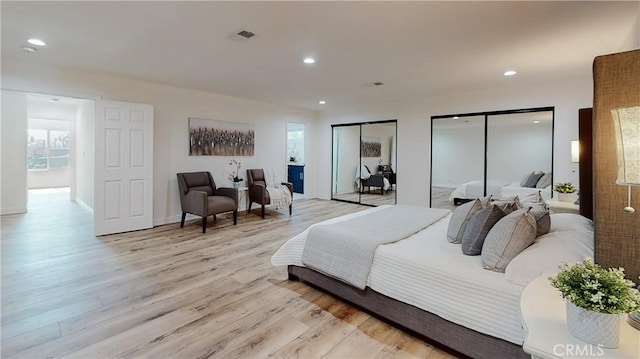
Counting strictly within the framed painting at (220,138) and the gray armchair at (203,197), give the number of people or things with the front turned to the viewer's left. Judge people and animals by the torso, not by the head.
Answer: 0

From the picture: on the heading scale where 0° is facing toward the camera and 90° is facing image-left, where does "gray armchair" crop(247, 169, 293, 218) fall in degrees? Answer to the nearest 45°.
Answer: approximately 315°

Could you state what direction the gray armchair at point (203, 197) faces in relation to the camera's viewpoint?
facing the viewer and to the right of the viewer

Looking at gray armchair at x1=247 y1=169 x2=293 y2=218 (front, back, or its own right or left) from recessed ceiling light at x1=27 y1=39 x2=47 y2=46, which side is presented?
right

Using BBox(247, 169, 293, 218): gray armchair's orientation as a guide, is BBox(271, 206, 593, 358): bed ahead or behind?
ahead

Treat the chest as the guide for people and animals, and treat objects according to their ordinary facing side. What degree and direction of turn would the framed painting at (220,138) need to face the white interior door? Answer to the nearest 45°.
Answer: approximately 90° to its right

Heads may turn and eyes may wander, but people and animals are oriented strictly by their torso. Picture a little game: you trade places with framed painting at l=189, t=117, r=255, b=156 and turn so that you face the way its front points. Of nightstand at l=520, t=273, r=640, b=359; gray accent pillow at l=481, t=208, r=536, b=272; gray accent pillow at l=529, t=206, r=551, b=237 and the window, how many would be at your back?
1
